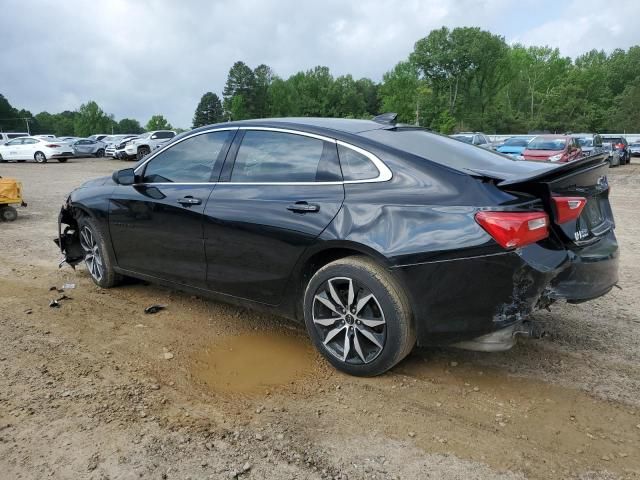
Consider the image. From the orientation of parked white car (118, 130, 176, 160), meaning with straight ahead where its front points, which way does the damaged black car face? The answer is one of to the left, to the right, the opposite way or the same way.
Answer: to the right

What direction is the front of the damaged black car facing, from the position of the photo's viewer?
facing away from the viewer and to the left of the viewer

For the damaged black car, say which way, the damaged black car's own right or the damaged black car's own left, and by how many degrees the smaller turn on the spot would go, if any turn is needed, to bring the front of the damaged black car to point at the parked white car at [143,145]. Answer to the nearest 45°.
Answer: approximately 45° to the damaged black car's own right

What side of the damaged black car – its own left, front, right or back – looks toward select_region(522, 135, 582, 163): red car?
right

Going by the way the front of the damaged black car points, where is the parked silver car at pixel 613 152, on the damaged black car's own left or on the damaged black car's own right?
on the damaged black car's own right

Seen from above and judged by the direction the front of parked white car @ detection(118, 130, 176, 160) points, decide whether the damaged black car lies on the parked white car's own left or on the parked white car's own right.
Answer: on the parked white car's own left

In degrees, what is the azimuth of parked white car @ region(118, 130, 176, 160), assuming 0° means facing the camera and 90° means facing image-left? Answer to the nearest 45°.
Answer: approximately 45°
